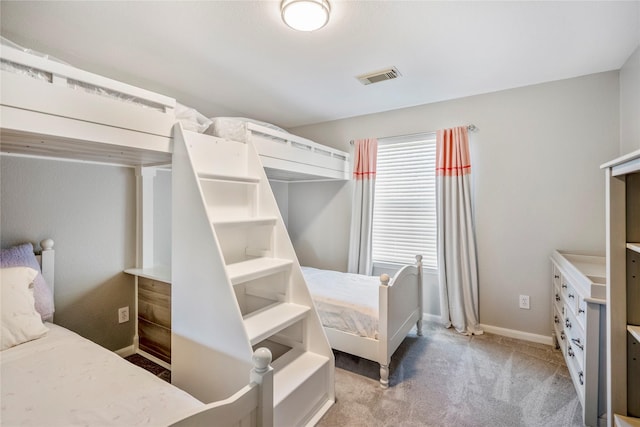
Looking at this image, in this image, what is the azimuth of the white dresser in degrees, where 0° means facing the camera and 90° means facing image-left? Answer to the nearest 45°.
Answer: approximately 90°

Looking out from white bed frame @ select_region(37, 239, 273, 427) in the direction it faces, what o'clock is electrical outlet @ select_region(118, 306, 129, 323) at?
The electrical outlet is roughly at 7 o'clock from the white bed frame.
